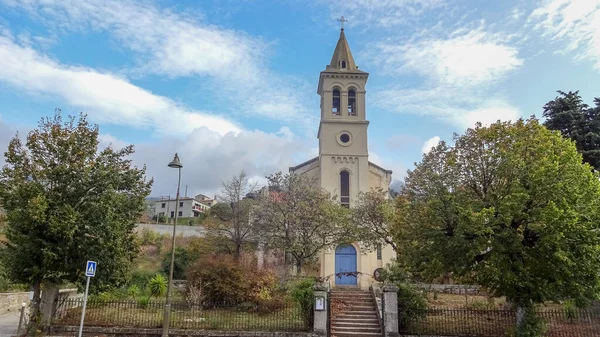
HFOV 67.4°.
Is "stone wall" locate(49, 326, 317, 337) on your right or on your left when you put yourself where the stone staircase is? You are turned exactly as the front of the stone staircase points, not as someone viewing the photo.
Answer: on your right

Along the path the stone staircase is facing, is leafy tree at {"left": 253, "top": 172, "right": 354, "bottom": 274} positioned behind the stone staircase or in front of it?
behind

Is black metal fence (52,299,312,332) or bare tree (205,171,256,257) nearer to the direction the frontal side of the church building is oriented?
the black metal fence

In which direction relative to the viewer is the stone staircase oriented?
toward the camera

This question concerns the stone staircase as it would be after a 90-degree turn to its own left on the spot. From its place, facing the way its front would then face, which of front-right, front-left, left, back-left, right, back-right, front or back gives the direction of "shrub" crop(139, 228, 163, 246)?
back-left

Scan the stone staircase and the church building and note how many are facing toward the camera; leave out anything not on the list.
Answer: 2

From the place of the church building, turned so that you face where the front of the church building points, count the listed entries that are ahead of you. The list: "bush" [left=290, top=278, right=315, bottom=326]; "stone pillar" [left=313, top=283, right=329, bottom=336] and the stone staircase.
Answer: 3

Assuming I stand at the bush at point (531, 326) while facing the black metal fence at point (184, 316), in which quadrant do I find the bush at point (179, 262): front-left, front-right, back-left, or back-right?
front-right

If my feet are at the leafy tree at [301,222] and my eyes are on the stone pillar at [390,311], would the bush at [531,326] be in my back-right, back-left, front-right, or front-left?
front-left

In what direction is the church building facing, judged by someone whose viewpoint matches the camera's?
facing the viewer

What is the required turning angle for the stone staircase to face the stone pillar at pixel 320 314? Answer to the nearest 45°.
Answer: approximately 45° to its right

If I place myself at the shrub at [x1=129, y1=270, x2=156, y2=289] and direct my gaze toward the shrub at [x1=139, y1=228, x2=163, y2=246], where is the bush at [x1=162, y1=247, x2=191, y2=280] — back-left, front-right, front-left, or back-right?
front-right

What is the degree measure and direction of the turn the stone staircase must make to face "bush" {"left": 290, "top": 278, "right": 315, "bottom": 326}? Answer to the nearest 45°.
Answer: approximately 45° to its right

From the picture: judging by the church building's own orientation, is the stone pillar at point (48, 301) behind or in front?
in front

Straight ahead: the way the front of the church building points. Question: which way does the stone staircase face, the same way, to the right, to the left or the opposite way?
the same way

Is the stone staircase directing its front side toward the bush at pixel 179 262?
no

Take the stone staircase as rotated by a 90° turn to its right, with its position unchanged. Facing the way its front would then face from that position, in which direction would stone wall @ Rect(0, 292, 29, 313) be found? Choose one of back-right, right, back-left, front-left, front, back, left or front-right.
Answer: front

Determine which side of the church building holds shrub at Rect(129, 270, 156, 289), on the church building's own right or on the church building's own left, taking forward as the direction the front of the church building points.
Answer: on the church building's own right

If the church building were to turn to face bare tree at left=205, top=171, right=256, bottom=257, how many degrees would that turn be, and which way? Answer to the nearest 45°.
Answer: approximately 90° to its right
